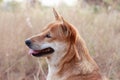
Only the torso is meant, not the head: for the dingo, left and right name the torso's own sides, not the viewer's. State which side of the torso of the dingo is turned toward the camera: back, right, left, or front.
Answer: left
